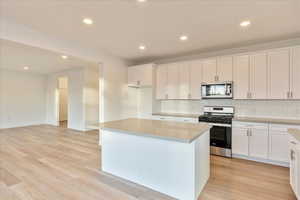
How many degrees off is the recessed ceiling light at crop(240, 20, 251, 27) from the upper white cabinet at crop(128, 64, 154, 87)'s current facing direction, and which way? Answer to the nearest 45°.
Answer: approximately 90° to its left

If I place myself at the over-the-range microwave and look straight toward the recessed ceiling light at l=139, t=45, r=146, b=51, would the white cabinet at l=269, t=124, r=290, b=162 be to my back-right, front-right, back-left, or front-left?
back-left

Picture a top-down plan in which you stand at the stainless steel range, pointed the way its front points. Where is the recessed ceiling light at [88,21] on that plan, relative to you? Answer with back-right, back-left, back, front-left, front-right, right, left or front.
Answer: front-right

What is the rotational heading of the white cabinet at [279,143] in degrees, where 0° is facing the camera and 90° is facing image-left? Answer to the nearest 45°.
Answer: approximately 0°

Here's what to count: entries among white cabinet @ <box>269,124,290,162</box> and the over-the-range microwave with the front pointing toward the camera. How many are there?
2

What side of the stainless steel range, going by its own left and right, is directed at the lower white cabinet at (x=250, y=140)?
left

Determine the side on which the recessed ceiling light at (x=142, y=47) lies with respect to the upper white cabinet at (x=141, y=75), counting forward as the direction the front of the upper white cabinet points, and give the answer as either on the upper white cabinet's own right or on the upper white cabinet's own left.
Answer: on the upper white cabinet's own left

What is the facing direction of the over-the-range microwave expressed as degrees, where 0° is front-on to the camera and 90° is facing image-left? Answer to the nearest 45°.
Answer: approximately 0°

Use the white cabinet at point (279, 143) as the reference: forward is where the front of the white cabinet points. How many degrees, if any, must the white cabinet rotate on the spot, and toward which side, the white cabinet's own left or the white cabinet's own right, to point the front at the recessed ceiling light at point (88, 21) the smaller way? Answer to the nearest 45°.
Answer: approximately 45° to the white cabinet's own right
